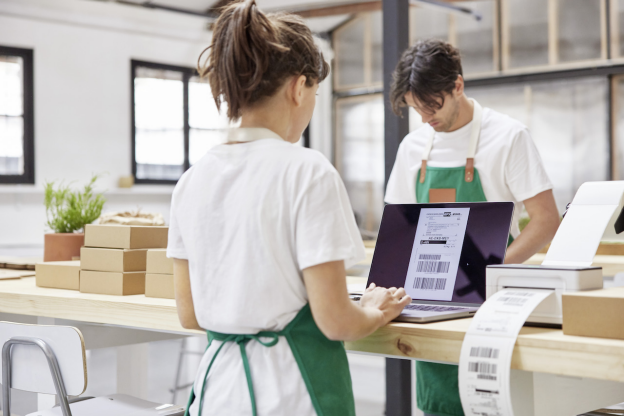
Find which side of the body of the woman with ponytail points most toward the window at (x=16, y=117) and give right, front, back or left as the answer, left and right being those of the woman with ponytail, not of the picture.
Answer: left

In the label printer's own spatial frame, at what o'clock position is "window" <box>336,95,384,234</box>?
The window is roughly at 4 o'clock from the label printer.

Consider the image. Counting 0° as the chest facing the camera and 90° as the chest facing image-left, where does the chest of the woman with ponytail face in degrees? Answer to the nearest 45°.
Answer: approximately 225°

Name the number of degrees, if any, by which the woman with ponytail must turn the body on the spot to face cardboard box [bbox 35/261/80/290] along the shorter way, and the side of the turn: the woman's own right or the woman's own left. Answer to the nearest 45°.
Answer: approximately 90° to the woman's own left

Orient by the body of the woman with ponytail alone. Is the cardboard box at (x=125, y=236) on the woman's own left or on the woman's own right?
on the woman's own left

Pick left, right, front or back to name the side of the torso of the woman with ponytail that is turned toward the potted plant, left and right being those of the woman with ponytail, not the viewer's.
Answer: left

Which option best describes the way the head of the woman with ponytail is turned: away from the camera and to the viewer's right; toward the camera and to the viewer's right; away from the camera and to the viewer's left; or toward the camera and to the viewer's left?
away from the camera and to the viewer's right

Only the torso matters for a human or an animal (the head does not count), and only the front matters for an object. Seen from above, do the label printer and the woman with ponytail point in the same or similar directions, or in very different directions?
very different directions

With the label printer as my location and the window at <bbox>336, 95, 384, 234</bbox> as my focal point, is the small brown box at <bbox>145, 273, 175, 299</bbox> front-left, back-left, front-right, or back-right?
front-left

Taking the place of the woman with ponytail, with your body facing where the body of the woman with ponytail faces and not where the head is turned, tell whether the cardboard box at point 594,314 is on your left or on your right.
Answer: on your right

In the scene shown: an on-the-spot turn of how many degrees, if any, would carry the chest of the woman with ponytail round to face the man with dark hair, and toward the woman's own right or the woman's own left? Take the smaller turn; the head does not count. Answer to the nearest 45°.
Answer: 0° — they already face them

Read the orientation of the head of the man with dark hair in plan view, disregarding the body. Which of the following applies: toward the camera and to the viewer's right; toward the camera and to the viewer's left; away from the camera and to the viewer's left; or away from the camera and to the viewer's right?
toward the camera and to the viewer's left
